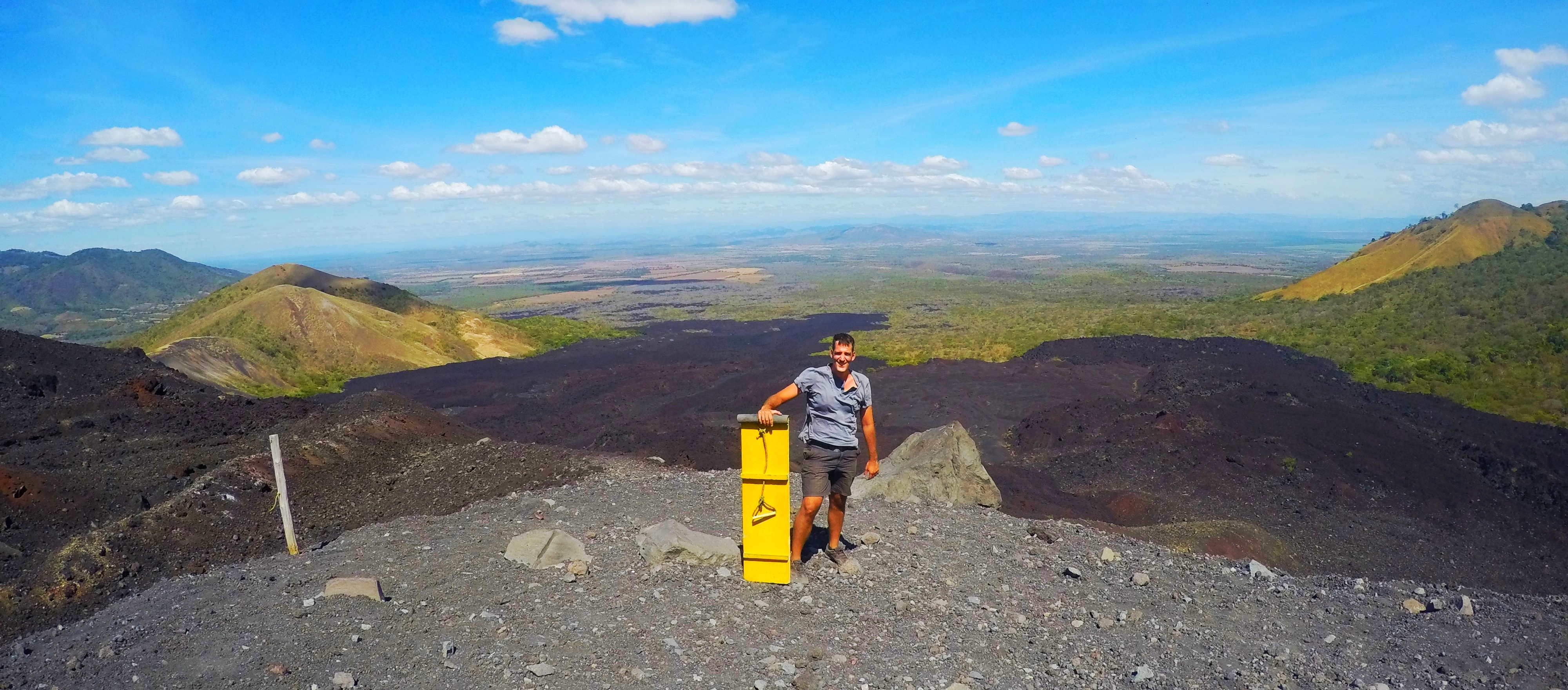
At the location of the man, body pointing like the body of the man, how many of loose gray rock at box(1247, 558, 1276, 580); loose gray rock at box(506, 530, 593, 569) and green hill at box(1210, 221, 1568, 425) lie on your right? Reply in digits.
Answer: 1

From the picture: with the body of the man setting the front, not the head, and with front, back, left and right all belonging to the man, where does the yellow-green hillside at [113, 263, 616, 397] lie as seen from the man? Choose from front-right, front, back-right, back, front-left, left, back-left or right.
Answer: back-right

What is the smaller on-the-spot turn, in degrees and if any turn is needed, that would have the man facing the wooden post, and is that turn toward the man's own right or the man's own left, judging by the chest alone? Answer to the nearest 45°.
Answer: approximately 90° to the man's own right

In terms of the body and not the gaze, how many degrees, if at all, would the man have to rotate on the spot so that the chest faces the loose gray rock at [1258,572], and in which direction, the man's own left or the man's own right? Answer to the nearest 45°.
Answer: approximately 90° to the man's own left

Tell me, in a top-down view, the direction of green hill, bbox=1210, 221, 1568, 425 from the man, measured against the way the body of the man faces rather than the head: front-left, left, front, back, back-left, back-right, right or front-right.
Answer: back-left

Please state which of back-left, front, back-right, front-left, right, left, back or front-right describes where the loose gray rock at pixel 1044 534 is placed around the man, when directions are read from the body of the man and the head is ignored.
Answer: back-left

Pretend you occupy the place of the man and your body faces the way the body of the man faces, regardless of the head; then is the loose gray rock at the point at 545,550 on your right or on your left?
on your right

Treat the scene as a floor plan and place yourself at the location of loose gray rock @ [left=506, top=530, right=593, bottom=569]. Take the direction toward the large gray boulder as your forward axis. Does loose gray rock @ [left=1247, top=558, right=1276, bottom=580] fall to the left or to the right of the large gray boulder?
right

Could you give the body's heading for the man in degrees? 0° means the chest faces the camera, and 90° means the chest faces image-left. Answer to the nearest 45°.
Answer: approximately 0°

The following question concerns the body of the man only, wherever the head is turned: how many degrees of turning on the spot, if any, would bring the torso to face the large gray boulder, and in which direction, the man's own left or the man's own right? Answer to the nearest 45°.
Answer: approximately 180°
